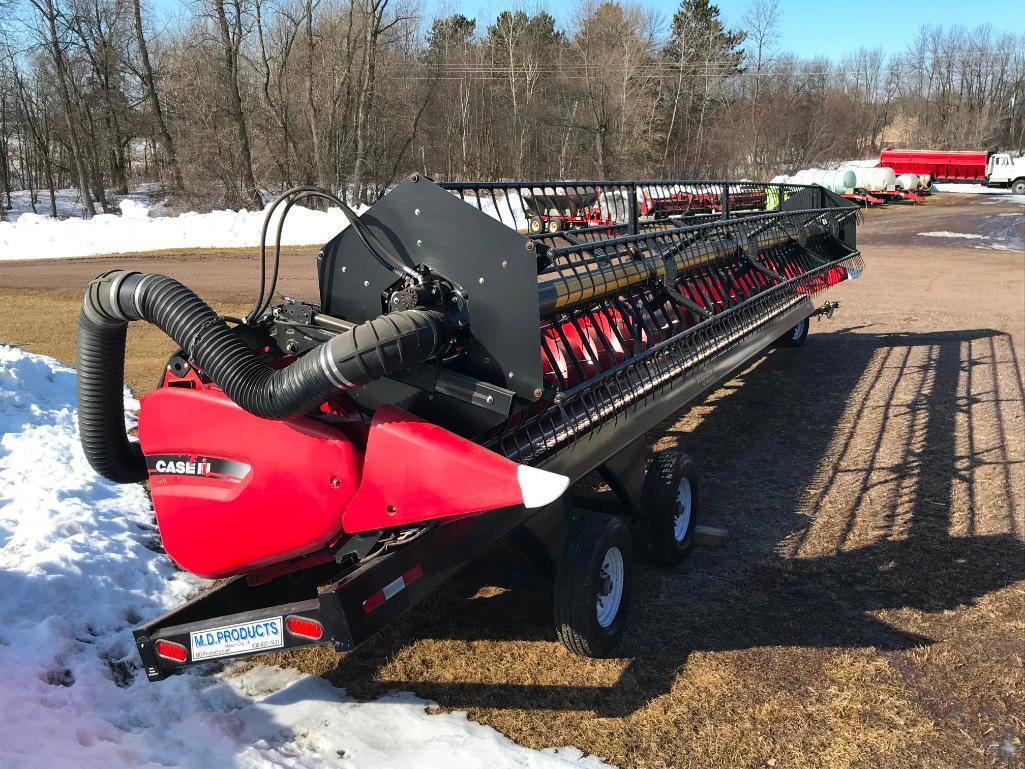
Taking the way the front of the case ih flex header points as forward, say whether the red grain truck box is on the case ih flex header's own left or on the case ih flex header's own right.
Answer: on the case ih flex header's own left

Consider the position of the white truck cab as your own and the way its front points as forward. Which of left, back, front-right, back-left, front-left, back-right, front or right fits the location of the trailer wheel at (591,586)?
right

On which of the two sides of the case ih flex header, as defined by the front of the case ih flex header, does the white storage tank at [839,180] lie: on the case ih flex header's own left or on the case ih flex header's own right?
on the case ih flex header's own left

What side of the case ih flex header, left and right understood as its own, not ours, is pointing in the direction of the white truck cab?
left

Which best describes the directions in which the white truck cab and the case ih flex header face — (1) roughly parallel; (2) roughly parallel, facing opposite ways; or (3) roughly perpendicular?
roughly parallel

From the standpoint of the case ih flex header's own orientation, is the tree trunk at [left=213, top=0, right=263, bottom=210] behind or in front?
behind

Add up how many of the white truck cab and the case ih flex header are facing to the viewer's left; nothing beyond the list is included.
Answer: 0

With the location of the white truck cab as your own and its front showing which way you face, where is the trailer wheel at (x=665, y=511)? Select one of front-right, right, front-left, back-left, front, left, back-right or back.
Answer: right

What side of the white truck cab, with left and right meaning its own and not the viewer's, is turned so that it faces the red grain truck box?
back

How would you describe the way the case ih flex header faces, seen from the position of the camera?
facing the viewer and to the right of the viewer

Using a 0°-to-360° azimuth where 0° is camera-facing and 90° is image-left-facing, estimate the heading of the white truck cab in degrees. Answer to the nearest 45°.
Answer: approximately 270°
